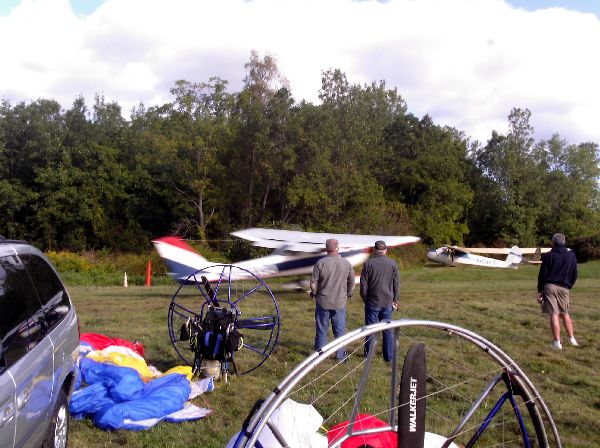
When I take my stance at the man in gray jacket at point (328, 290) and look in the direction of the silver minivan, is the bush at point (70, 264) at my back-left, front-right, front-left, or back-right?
back-right

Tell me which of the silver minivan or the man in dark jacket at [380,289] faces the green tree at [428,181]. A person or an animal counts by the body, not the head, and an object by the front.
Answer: the man in dark jacket

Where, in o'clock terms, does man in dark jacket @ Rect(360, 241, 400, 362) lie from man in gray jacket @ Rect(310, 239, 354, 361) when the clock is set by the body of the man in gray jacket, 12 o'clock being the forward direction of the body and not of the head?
The man in dark jacket is roughly at 3 o'clock from the man in gray jacket.

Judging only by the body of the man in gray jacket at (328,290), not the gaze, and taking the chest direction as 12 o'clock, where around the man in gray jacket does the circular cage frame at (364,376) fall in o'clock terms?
The circular cage frame is roughly at 6 o'clock from the man in gray jacket.

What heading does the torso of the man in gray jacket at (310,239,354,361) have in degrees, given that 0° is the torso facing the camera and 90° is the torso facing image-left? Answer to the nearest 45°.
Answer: approximately 180°

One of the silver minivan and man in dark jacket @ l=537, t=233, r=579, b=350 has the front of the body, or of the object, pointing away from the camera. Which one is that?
the man in dark jacket

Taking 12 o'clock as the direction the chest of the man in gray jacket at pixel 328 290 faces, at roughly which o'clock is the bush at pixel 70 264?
The bush is roughly at 11 o'clock from the man in gray jacket.

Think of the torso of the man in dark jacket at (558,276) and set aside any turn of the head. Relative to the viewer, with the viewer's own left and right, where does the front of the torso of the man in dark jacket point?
facing away from the viewer

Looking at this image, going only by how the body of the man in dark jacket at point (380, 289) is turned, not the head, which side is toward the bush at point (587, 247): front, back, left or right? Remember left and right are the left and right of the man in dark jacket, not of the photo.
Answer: front

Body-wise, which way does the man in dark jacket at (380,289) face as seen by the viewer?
away from the camera

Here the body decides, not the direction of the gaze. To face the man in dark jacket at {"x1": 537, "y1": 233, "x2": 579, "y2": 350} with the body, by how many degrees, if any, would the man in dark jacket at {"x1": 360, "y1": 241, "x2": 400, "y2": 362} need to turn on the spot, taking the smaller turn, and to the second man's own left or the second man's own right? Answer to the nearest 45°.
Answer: approximately 90° to the second man's own right
